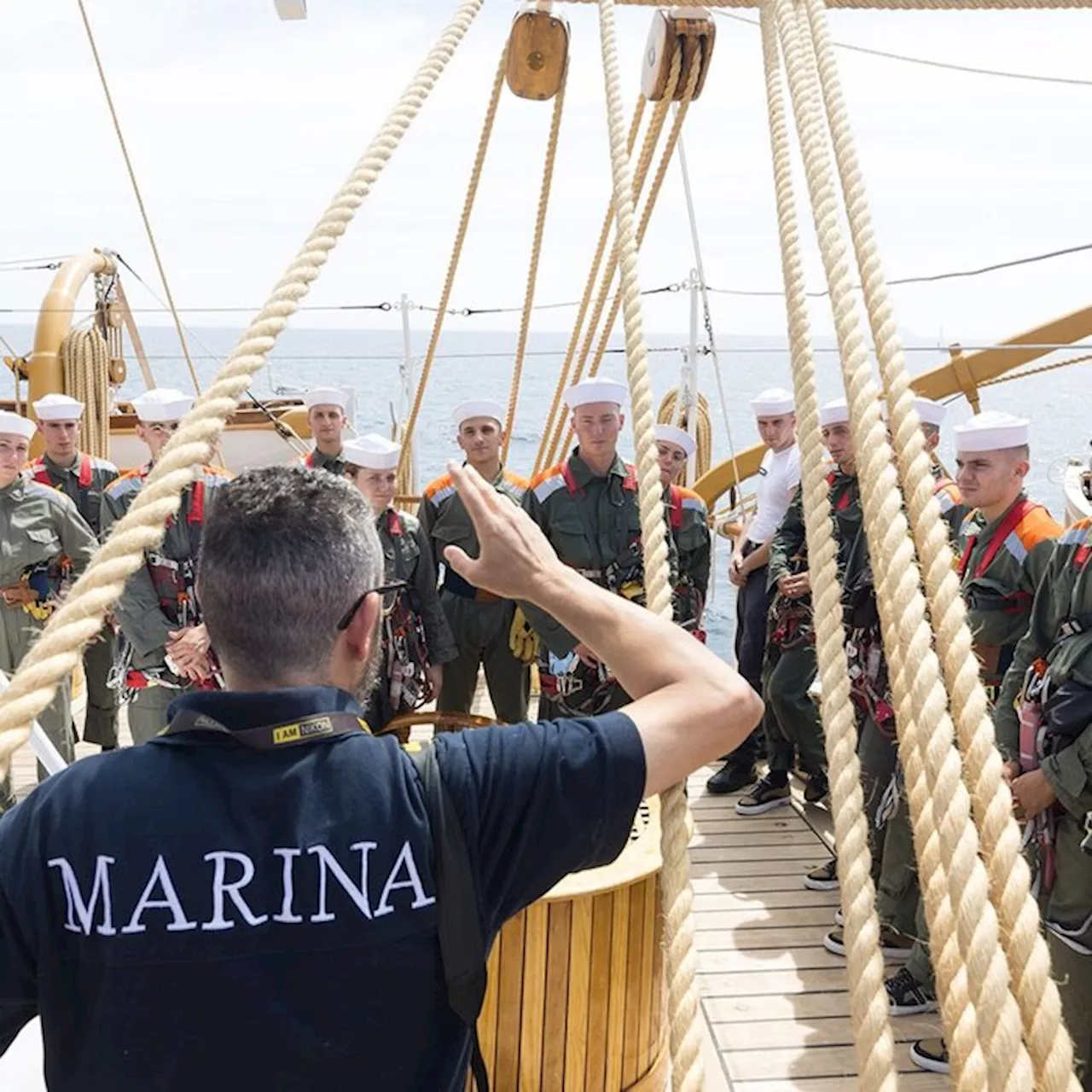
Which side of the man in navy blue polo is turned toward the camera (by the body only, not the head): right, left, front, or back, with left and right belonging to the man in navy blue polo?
back

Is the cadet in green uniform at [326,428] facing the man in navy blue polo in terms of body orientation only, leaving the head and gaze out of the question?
yes

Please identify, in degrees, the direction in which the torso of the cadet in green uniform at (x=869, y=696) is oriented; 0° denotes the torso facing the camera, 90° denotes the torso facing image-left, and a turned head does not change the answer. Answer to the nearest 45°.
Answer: approximately 45°

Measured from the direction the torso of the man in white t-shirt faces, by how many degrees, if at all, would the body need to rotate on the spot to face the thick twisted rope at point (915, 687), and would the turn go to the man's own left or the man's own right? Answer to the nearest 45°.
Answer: approximately 45° to the man's own left

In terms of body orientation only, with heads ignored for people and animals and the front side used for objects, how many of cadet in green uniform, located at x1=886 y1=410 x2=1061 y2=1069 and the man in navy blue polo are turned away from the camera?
1

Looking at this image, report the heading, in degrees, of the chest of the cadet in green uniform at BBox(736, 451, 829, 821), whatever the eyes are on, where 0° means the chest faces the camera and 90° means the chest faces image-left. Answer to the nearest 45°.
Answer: approximately 45°

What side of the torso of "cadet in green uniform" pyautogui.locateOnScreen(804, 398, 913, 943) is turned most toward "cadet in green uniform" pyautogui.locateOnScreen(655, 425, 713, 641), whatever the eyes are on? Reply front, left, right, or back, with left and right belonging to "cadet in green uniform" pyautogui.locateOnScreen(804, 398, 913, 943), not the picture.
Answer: right

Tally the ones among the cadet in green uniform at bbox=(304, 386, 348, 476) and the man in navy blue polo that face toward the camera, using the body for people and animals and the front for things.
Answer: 1
